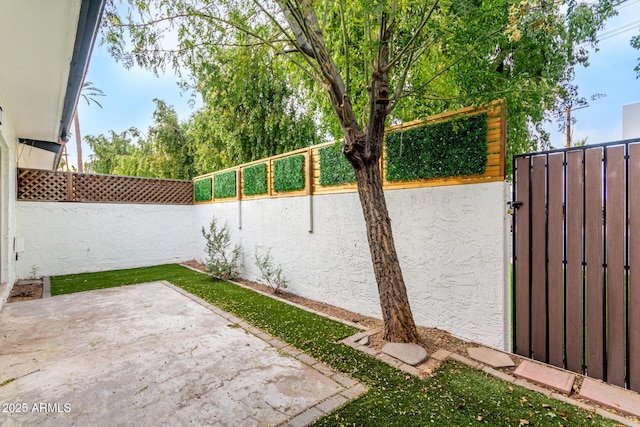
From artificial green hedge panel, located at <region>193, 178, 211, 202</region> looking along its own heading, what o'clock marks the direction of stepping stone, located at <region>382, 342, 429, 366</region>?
The stepping stone is roughly at 10 o'clock from the artificial green hedge panel.

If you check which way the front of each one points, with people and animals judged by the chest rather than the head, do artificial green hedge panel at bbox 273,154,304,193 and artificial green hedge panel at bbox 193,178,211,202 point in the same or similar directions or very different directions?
same or similar directions

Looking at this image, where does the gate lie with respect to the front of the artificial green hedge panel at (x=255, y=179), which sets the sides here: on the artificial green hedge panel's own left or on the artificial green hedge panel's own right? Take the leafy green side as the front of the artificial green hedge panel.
on the artificial green hedge panel's own left

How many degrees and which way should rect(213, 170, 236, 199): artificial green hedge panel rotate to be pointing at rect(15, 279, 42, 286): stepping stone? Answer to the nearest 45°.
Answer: approximately 45° to its right

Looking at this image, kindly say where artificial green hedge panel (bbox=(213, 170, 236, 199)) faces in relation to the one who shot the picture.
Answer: facing the viewer and to the left of the viewer

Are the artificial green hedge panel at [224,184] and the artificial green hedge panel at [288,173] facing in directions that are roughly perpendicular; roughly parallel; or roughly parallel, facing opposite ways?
roughly parallel

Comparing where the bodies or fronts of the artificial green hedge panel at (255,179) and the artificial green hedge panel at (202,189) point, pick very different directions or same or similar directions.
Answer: same or similar directions

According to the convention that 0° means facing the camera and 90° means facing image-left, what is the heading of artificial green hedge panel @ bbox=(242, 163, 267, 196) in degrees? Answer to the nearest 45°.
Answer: approximately 45°

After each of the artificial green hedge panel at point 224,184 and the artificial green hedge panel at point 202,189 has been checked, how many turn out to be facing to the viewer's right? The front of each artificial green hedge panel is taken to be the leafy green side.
0

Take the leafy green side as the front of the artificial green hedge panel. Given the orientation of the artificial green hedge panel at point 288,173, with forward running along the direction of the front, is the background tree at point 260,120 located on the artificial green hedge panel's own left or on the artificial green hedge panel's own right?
on the artificial green hedge panel's own right

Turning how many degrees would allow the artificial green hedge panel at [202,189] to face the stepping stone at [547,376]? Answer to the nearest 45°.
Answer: approximately 45° to its left

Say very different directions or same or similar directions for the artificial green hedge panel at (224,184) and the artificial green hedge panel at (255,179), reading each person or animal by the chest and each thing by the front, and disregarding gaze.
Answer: same or similar directions

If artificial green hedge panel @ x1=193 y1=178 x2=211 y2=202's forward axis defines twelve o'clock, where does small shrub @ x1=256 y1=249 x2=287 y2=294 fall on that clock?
The small shrub is roughly at 10 o'clock from the artificial green hedge panel.

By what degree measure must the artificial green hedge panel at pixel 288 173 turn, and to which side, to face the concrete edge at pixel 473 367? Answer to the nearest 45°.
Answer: approximately 90° to its left

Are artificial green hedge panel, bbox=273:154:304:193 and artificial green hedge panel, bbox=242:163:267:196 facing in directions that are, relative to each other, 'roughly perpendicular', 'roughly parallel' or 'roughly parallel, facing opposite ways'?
roughly parallel
